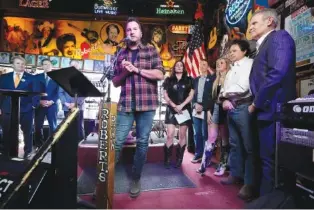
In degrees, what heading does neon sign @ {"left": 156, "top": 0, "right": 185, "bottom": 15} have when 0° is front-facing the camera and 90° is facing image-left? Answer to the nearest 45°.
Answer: approximately 0°

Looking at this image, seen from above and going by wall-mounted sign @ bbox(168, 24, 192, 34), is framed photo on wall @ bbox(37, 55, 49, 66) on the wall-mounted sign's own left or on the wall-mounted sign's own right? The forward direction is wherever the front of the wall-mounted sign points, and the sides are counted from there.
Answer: on the wall-mounted sign's own right

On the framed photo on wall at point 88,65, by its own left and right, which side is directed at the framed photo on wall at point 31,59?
right

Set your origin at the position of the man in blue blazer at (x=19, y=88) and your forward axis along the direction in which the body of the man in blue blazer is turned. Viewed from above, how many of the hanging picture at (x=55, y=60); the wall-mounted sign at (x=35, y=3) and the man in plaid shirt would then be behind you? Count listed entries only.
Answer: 2

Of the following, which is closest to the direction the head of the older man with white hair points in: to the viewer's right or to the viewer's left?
to the viewer's left

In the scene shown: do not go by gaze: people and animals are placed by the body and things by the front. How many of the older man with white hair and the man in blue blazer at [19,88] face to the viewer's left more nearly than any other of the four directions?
1

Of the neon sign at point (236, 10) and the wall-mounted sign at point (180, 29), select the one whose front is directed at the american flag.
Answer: the wall-mounted sign

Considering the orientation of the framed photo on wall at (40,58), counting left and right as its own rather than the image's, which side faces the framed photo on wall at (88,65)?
left
